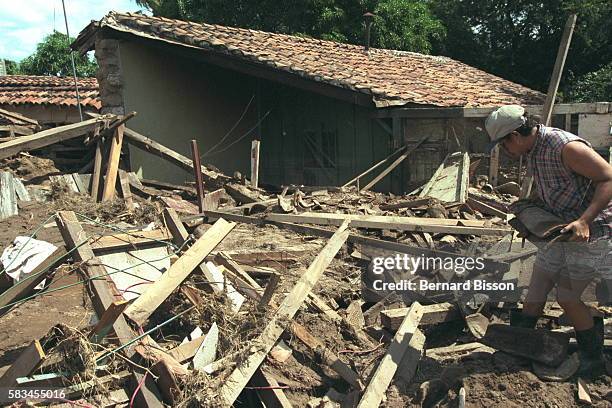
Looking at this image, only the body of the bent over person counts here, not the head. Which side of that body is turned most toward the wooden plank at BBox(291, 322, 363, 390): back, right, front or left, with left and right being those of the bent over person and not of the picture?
front

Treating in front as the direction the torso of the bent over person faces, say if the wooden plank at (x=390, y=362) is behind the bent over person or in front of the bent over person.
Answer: in front

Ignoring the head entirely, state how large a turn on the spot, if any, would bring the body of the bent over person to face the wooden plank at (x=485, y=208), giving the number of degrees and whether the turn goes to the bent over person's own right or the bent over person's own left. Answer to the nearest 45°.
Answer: approximately 90° to the bent over person's own right

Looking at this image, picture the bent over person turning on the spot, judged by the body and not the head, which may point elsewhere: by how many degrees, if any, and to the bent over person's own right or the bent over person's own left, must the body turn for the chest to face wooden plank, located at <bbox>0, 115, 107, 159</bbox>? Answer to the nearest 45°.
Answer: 0° — they already face it

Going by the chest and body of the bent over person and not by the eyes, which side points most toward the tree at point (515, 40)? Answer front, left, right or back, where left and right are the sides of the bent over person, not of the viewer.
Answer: right

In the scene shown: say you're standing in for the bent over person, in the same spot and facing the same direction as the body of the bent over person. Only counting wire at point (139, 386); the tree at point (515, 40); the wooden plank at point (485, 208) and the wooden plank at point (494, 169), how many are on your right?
3

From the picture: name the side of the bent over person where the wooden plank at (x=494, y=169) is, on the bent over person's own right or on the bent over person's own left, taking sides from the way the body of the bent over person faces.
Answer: on the bent over person's own right

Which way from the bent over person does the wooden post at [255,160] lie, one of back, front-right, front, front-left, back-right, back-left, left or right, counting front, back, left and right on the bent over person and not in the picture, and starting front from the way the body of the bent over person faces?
front-right

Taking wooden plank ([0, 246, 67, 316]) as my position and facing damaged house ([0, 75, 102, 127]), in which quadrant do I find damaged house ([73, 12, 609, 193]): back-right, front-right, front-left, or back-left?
front-right

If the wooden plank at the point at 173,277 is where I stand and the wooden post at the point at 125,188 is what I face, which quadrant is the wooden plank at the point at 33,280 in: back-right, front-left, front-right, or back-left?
front-left

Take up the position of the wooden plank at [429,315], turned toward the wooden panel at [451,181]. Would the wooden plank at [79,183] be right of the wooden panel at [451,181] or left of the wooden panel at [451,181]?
left

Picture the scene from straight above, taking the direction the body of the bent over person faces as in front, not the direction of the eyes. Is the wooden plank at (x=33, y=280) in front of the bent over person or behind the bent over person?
in front

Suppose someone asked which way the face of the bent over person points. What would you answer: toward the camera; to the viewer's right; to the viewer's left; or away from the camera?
to the viewer's left

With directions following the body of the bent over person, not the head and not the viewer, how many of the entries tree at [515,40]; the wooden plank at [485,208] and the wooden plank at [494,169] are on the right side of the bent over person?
3

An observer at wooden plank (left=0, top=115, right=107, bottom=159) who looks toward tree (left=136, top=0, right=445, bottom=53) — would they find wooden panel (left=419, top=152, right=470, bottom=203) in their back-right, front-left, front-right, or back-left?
front-right

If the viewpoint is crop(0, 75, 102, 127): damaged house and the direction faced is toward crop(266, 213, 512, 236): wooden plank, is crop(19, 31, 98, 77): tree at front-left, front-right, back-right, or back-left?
back-left

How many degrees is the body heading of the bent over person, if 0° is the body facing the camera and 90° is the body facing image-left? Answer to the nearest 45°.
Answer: approximately 90°

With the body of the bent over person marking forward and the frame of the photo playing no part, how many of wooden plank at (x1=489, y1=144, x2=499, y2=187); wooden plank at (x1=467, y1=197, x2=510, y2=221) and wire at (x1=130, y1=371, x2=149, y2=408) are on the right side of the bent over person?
2
